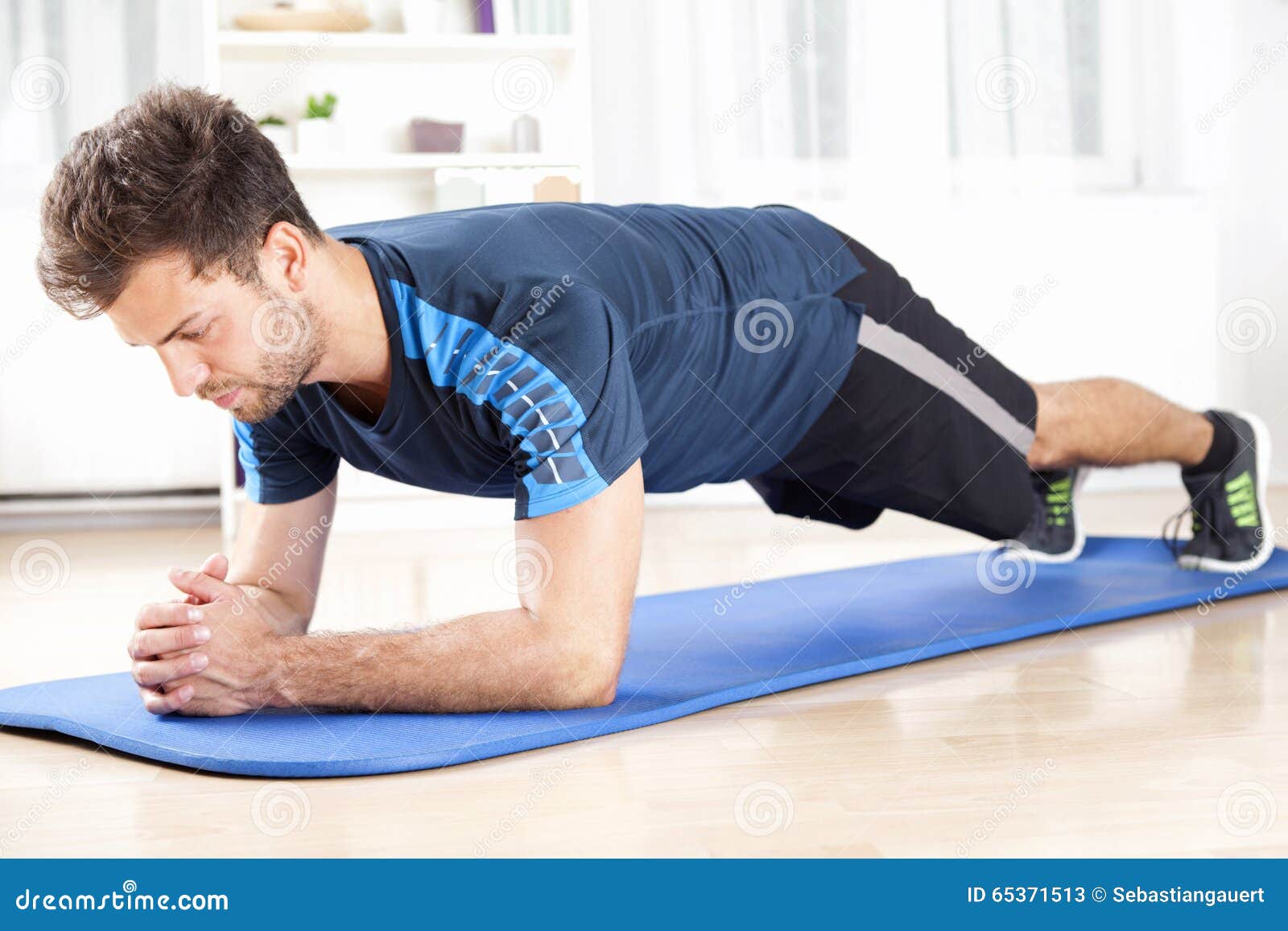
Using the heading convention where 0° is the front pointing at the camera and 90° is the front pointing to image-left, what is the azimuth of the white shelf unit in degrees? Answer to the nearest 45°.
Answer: approximately 0°

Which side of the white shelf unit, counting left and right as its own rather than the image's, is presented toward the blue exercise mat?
front

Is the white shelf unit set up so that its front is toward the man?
yes
